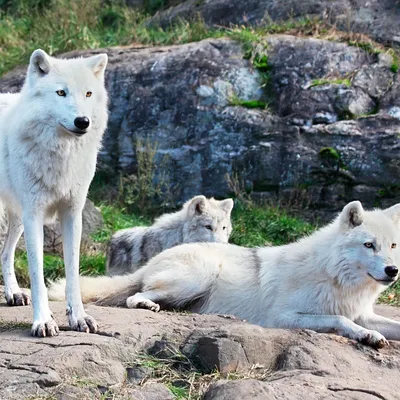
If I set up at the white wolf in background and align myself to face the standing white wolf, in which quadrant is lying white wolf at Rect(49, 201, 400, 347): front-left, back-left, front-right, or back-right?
front-left

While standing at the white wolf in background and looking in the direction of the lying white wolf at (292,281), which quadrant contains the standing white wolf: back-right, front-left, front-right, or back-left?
front-right

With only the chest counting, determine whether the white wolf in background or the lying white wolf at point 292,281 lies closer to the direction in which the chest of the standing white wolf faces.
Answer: the lying white wolf

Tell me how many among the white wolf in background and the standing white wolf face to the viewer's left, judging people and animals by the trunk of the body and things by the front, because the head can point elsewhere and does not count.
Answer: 0

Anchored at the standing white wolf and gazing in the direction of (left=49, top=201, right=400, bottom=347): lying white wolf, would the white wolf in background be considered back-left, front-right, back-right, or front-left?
front-left

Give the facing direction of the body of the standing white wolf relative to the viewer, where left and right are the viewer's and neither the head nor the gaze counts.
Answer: facing the viewer and to the right of the viewer

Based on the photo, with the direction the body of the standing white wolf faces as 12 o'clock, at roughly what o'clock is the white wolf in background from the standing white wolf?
The white wolf in background is roughly at 8 o'clock from the standing white wolf.
